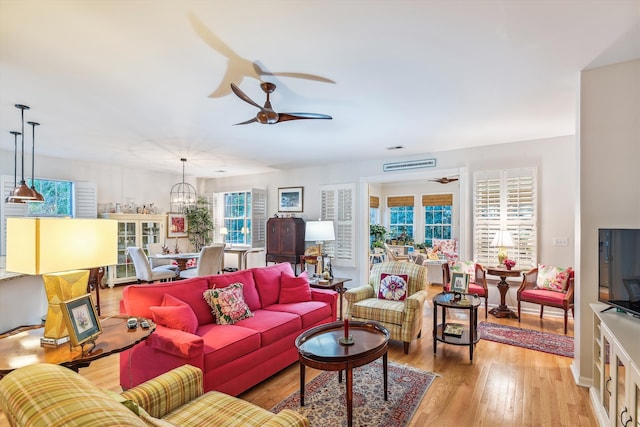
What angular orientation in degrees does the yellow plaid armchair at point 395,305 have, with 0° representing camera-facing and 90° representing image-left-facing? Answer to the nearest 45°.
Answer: approximately 45°

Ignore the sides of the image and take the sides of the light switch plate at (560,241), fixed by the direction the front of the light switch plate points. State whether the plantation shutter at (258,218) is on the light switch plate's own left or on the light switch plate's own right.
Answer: on the light switch plate's own right

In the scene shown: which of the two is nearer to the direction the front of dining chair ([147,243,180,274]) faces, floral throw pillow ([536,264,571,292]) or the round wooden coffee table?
the floral throw pillow

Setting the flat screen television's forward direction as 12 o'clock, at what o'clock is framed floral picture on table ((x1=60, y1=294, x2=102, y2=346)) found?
The framed floral picture on table is roughly at 12 o'clock from the flat screen television.

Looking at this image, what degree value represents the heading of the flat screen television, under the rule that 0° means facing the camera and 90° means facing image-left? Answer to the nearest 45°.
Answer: approximately 45°

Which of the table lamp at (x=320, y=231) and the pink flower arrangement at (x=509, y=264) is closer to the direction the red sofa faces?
the pink flower arrangement

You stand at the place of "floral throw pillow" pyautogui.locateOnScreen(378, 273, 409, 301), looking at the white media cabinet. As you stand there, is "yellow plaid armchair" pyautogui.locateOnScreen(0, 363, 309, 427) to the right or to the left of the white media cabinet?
right

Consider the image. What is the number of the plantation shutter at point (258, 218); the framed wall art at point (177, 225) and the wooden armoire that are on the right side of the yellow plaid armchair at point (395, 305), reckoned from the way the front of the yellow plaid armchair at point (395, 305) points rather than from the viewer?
3

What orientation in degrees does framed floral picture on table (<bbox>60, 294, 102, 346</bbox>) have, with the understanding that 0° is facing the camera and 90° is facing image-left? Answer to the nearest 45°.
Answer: approximately 315°
